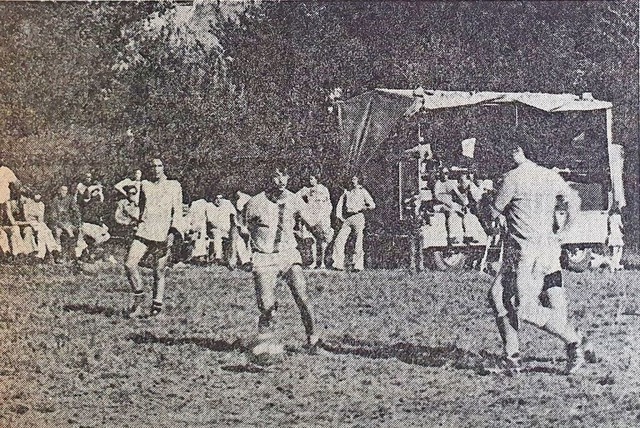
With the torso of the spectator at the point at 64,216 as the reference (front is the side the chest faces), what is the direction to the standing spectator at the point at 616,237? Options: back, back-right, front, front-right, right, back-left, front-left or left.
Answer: left

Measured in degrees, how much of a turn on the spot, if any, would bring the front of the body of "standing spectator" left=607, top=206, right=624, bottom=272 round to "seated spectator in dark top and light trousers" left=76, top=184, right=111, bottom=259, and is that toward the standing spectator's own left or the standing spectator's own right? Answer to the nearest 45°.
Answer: approximately 45° to the standing spectator's own right

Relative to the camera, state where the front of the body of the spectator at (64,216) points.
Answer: toward the camera

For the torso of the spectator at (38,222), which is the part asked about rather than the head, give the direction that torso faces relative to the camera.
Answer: toward the camera

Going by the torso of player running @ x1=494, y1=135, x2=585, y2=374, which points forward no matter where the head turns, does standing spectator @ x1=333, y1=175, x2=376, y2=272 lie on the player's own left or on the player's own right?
on the player's own left

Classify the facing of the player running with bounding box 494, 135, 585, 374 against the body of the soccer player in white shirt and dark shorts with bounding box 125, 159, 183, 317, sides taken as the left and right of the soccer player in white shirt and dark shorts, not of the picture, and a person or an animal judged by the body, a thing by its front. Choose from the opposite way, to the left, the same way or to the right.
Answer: the opposite way

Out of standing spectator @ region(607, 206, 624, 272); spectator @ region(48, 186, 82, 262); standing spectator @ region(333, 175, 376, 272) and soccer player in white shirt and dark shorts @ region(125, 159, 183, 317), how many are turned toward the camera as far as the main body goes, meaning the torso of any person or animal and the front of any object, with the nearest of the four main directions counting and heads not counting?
4

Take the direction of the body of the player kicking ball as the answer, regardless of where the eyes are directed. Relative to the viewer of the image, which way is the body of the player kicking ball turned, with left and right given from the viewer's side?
facing the viewer

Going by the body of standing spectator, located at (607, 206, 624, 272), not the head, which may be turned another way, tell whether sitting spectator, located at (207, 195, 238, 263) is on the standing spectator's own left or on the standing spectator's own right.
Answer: on the standing spectator's own right

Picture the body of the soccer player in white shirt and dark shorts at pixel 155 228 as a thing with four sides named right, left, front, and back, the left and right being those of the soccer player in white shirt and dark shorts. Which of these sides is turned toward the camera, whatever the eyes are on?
front
